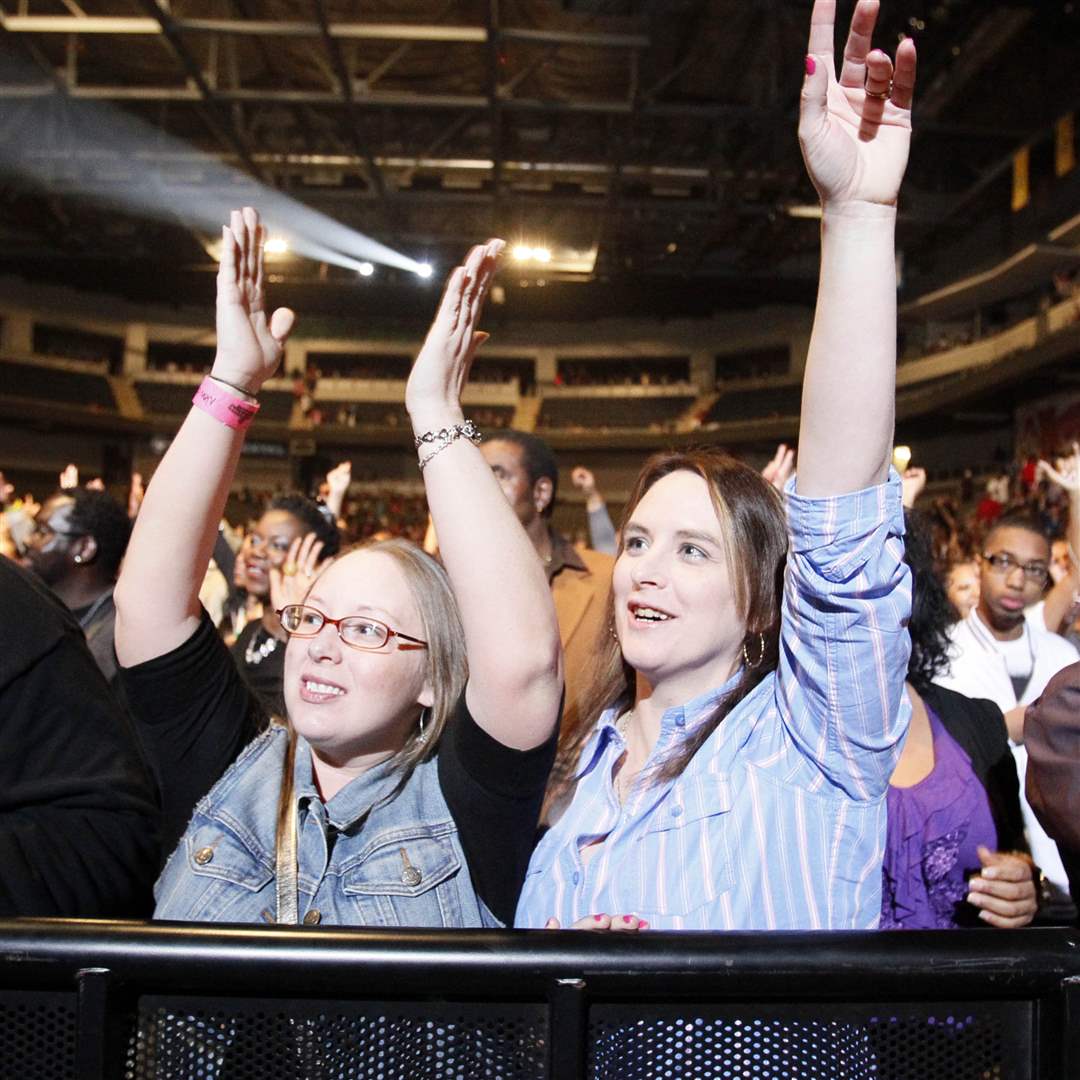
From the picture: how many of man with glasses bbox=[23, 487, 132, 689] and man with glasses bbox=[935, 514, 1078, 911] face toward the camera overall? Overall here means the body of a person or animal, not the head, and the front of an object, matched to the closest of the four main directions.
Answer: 1

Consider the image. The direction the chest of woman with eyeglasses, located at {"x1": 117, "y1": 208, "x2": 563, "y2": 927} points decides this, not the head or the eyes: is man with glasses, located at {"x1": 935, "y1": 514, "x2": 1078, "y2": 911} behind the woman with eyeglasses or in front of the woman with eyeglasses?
behind

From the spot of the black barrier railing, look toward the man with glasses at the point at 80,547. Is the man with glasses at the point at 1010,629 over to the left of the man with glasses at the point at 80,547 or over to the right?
right

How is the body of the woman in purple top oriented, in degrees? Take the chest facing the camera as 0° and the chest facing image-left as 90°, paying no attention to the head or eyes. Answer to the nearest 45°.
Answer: approximately 45°

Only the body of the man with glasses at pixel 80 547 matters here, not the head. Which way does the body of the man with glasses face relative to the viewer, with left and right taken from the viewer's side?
facing to the left of the viewer

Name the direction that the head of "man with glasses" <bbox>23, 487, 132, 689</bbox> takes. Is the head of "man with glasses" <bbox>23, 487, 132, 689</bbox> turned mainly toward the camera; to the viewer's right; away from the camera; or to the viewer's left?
to the viewer's left

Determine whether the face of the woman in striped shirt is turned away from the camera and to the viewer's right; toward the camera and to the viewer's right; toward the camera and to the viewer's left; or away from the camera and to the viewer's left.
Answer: toward the camera and to the viewer's left

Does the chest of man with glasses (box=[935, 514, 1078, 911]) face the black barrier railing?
yes

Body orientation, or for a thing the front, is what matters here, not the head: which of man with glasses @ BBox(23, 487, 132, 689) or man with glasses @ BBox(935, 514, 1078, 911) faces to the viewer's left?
man with glasses @ BBox(23, 487, 132, 689)
